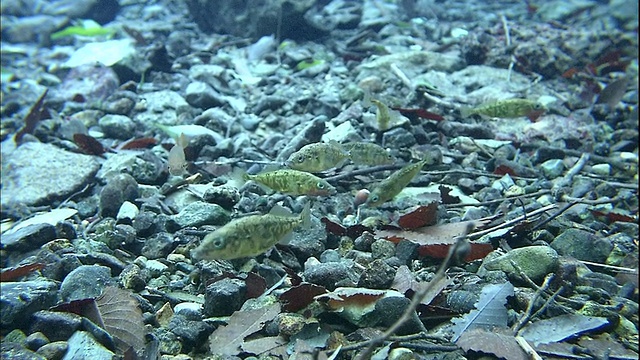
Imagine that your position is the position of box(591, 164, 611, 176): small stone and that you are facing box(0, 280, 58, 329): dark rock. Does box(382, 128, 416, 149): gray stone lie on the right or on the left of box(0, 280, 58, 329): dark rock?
right

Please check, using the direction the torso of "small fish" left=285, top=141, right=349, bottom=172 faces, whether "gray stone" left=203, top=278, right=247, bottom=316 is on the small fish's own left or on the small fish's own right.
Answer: on the small fish's own left

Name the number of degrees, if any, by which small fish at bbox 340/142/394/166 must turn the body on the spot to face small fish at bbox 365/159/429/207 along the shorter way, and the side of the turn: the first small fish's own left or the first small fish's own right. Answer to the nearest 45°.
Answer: approximately 90° to the first small fish's own right

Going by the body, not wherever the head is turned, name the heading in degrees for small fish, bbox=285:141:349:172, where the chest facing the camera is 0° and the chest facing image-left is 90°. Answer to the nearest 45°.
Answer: approximately 90°

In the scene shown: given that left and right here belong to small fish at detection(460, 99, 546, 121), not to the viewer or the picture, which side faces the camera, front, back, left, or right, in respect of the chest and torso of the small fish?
right
